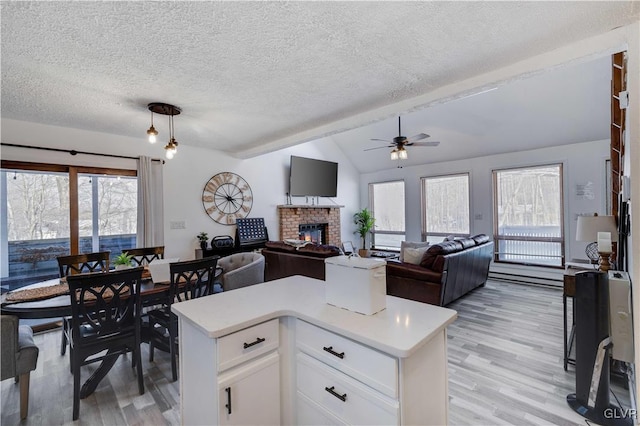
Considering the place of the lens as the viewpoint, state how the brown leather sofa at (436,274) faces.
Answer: facing away from the viewer and to the left of the viewer

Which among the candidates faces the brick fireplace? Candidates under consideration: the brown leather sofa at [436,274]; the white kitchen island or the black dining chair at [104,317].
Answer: the brown leather sofa

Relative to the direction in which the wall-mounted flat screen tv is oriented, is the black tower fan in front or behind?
in front

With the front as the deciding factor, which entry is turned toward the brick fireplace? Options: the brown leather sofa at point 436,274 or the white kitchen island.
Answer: the brown leather sofa

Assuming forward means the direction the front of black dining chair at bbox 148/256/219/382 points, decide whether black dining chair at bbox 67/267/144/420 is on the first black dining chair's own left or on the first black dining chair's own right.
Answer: on the first black dining chair's own left

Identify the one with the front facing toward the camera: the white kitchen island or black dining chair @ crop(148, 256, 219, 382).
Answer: the white kitchen island

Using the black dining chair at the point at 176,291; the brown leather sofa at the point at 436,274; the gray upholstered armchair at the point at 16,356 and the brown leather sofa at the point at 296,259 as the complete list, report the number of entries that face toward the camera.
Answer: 0

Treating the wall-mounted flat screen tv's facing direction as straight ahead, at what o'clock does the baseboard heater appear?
The baseboard heater is roughly at 11 o'clock from the wall-mounted flat screen tv.

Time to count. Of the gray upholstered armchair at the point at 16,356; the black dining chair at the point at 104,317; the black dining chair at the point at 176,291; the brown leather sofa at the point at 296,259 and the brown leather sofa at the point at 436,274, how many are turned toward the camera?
0

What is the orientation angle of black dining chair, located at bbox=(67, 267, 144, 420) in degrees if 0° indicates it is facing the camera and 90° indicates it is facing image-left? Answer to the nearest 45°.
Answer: approximately 135°

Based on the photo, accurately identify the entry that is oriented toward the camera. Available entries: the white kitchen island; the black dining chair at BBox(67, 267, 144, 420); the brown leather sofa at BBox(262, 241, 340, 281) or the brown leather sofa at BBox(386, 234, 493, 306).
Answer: the white kitchen island

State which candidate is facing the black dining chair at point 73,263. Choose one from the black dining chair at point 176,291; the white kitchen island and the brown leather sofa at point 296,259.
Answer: the black dining chair at point 176,291

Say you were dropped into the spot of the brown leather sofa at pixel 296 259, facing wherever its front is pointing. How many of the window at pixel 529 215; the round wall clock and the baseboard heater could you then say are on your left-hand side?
1

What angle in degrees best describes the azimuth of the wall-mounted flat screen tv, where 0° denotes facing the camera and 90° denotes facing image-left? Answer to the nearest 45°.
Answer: approximately 315°

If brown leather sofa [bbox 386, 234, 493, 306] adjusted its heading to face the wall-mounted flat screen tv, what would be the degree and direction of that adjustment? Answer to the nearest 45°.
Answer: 0° — it already faces it

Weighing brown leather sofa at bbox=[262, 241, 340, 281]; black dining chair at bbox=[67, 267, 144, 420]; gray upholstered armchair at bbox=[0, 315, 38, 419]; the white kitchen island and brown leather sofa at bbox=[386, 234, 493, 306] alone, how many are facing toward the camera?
1
